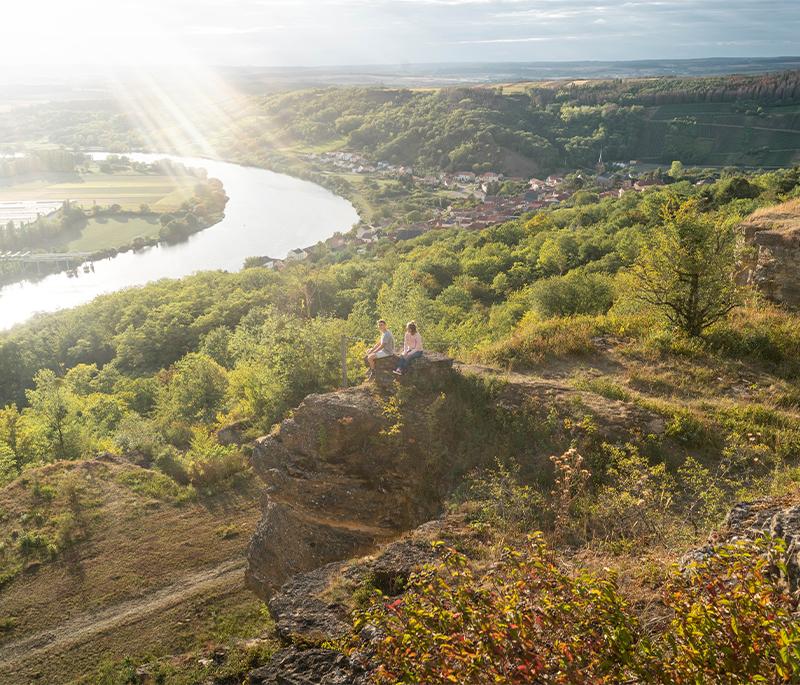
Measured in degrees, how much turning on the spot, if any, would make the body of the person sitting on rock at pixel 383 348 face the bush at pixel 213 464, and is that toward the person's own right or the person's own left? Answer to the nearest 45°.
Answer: approximately 45° to the person's own right

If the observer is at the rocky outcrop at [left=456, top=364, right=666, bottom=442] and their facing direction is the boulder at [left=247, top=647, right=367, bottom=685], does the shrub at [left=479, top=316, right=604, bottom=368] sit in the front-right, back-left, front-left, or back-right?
back-right

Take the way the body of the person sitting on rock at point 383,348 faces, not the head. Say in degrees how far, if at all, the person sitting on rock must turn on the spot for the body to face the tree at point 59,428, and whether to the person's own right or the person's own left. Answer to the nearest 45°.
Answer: approximately 45° to the person's own right

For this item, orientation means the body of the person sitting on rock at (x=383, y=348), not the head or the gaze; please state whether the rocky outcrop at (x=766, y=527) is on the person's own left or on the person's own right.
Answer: on the person's own left

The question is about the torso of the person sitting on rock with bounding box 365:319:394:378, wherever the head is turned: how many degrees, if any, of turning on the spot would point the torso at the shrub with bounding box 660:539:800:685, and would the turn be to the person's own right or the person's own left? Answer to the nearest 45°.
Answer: approximately 90° to the person's own left
